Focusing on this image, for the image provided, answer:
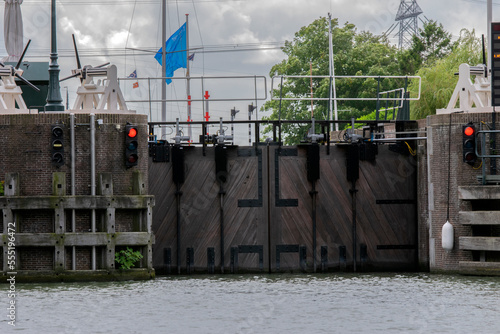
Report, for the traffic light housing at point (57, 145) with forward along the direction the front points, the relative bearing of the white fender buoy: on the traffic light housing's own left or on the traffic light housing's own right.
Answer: on the traffic light housing's own left

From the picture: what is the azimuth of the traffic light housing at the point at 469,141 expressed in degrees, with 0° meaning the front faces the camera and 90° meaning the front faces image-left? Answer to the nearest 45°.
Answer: approximately 0°

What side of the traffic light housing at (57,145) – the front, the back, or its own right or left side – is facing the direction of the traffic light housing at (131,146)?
left

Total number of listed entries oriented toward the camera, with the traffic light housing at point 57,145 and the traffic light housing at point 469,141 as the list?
2

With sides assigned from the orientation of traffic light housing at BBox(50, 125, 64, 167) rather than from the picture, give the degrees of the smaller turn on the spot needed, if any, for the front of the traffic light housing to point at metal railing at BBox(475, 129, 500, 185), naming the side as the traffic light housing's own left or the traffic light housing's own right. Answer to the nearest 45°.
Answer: approximately 90° to the traffic light housing's own left

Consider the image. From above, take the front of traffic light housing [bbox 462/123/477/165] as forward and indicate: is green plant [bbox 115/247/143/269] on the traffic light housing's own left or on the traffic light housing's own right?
on the traffic light housing's own right

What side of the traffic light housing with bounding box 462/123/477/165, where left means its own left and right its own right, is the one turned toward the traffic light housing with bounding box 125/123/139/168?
right

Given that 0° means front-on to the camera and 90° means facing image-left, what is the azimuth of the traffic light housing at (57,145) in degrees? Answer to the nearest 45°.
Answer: approximately 0°

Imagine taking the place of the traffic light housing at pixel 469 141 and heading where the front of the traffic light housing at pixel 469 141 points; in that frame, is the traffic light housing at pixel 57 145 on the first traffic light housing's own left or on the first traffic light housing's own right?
on the first traffic light housing's own right
